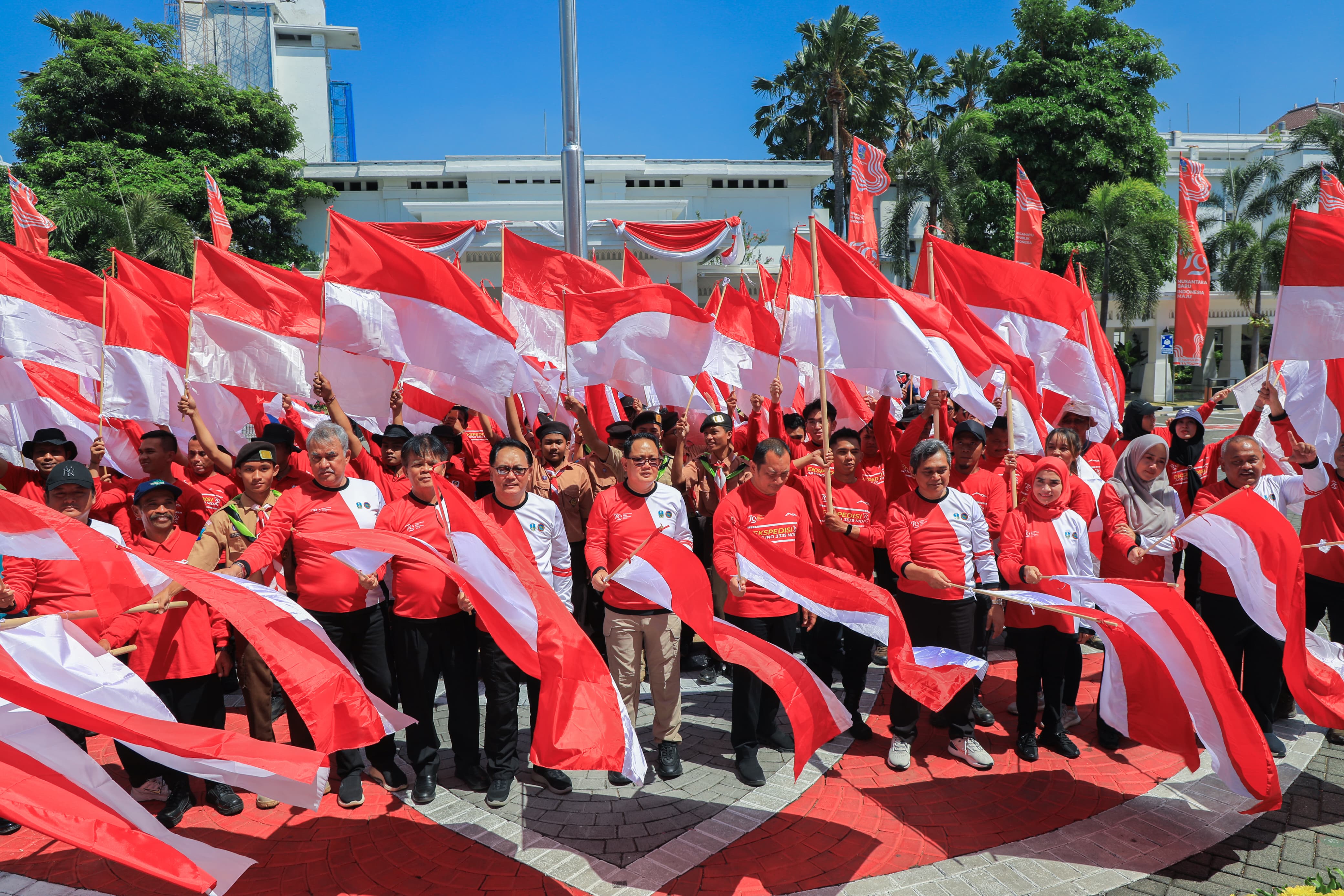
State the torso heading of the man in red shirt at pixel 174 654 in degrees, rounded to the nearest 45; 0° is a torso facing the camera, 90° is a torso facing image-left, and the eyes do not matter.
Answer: approximately 0°

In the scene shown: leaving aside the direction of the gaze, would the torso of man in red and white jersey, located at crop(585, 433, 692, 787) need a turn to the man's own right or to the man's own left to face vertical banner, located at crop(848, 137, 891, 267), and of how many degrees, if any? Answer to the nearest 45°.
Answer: approximately 180°

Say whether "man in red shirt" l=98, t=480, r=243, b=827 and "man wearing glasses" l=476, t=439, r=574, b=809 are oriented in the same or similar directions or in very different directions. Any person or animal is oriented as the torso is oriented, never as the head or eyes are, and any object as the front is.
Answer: same or similar directions

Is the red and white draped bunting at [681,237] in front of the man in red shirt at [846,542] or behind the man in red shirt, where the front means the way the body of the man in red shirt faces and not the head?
behind

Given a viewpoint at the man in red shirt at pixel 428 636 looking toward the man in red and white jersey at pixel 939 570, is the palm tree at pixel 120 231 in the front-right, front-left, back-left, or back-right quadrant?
back-left

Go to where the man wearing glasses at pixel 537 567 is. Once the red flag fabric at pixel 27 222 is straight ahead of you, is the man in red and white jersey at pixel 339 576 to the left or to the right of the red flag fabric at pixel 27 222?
left

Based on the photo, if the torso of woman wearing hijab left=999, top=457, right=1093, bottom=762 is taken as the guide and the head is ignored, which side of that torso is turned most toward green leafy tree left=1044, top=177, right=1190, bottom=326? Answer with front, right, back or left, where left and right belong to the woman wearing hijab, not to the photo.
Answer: back

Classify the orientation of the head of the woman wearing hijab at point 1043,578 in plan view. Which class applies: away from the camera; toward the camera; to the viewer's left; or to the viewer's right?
toward the camera

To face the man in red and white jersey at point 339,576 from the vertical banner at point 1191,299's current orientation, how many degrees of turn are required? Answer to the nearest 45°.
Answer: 0° — it already faces them

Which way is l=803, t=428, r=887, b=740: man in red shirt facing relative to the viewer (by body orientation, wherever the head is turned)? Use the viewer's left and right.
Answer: facing the viewer

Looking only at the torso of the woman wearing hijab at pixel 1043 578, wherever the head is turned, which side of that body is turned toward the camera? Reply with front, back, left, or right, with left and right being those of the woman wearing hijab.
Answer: front

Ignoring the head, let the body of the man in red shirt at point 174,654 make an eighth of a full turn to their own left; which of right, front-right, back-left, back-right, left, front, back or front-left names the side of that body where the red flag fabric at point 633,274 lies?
left

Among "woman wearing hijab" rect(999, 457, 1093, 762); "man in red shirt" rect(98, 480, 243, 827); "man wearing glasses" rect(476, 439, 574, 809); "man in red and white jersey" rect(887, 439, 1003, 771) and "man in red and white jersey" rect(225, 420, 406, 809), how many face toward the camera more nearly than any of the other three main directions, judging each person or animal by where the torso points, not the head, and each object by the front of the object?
5

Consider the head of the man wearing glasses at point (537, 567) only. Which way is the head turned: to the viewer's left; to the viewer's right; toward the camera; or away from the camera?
toward the camera

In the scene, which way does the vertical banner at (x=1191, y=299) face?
toward the camera
